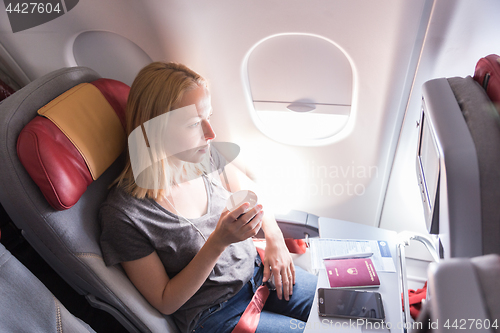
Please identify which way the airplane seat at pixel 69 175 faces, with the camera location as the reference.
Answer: facing the viewer and to the right of the viewer

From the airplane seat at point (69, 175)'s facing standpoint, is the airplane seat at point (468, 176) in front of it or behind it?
in front

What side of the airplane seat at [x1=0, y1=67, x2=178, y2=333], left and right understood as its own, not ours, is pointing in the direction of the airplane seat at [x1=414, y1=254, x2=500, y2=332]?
front

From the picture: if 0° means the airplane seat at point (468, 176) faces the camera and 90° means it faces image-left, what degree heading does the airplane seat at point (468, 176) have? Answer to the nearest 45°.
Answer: approximately 270°

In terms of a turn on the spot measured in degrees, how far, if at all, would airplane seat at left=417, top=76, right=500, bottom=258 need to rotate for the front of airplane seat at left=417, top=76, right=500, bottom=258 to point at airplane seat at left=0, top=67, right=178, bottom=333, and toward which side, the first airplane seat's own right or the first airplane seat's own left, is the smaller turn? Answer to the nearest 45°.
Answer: approximately 180°
